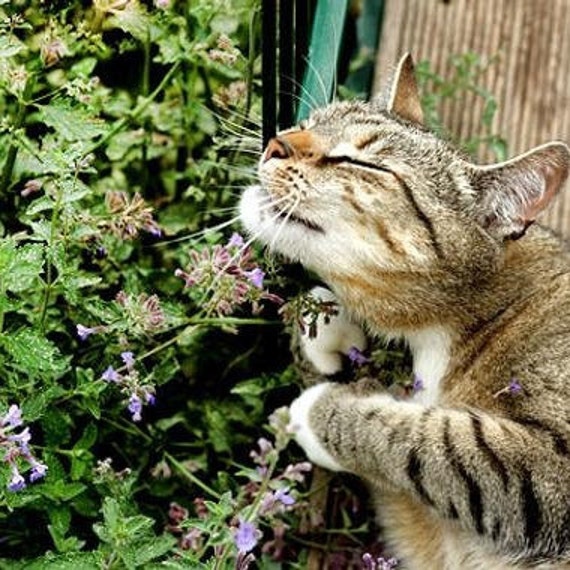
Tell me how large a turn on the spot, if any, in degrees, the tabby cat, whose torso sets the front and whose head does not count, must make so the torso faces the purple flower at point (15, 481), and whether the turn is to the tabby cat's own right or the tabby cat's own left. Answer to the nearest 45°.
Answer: approximately 45° to the tabby cat's own left

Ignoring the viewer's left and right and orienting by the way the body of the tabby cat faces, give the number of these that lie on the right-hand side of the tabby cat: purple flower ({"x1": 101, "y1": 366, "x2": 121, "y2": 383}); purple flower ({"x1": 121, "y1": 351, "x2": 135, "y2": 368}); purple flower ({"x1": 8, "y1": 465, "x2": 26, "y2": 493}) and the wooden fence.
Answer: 1

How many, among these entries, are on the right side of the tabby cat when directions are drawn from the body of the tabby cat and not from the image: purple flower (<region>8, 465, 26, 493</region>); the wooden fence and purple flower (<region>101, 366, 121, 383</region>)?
1

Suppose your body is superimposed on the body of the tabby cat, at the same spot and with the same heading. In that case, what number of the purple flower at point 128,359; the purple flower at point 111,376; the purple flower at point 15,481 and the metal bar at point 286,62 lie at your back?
0

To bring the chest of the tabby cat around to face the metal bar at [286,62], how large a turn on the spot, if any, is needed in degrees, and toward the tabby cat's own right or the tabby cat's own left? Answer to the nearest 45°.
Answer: approximately 45° to the tabby cat's own right

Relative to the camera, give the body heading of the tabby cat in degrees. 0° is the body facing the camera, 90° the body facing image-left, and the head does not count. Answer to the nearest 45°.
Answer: approximately 90°

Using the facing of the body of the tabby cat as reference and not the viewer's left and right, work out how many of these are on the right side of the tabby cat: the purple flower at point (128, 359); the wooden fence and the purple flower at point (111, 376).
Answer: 1

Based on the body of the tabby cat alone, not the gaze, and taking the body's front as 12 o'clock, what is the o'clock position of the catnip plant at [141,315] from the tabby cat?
The catnip plant is roughly at 12 o'clock from the tabby cat.

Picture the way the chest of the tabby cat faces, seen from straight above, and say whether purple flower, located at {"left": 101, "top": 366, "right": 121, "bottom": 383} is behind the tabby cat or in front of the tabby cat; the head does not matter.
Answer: in front
